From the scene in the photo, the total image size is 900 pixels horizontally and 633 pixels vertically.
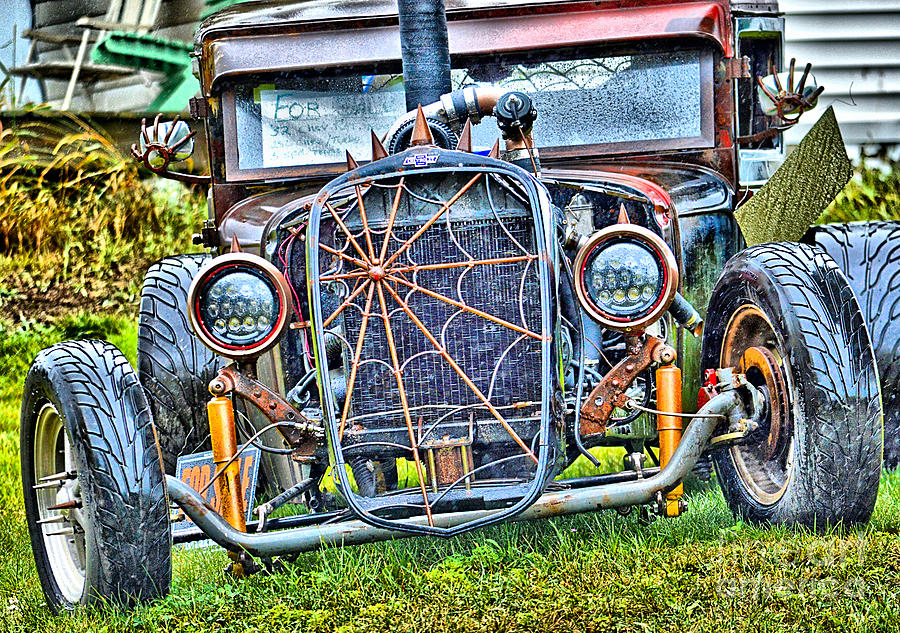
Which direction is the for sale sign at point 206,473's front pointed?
toward the camera
